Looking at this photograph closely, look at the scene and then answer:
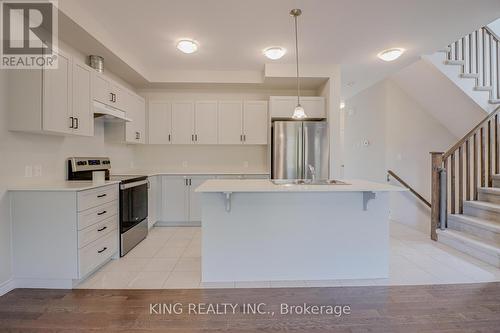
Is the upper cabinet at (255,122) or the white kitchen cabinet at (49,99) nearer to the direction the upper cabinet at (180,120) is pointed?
the white kitchen cabinet

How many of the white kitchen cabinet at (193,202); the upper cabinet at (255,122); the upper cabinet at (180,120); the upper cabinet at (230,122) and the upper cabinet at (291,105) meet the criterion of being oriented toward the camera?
5

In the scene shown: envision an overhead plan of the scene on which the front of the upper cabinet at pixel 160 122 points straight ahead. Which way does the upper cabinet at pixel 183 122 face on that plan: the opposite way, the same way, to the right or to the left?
the same way

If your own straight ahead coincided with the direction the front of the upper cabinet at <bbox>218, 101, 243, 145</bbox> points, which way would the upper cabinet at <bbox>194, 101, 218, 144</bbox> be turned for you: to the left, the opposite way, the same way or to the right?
the same way

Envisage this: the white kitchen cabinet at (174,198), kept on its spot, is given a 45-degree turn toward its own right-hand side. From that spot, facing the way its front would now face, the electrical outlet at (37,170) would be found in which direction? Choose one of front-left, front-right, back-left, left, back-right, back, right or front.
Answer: front

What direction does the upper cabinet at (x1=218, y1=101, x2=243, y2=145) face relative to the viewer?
toward the camera

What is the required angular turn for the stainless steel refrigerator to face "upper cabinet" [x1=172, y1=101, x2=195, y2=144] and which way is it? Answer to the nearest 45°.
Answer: approximately 90° to its right

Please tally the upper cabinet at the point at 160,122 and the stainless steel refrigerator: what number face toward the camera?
2

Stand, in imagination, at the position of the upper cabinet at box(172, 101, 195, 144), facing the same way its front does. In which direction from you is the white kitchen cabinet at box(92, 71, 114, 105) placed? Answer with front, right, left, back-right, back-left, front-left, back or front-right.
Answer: front-right

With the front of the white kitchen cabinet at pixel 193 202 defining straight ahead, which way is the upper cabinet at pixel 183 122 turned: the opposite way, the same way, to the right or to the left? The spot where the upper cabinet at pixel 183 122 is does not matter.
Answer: the same way

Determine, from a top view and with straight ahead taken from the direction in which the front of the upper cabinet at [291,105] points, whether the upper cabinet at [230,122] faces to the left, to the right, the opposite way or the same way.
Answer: the same way

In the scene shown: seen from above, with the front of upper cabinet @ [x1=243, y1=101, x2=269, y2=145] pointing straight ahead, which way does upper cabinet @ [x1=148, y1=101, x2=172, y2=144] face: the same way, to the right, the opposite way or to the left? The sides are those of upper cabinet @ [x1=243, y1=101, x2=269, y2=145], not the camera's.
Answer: the same way

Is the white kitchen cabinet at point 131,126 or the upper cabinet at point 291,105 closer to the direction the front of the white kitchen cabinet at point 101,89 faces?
the upper cabinet

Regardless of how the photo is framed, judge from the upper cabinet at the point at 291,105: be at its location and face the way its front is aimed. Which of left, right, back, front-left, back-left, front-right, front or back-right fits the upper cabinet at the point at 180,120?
right

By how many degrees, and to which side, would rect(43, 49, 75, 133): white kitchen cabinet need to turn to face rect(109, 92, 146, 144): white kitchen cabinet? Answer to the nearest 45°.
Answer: approximately 90° to its left

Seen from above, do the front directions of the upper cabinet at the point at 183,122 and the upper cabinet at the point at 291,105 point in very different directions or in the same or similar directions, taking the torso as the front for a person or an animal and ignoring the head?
same or similar directions

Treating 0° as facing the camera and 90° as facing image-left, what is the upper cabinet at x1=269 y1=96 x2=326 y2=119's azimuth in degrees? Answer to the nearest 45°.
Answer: approximately 0°
